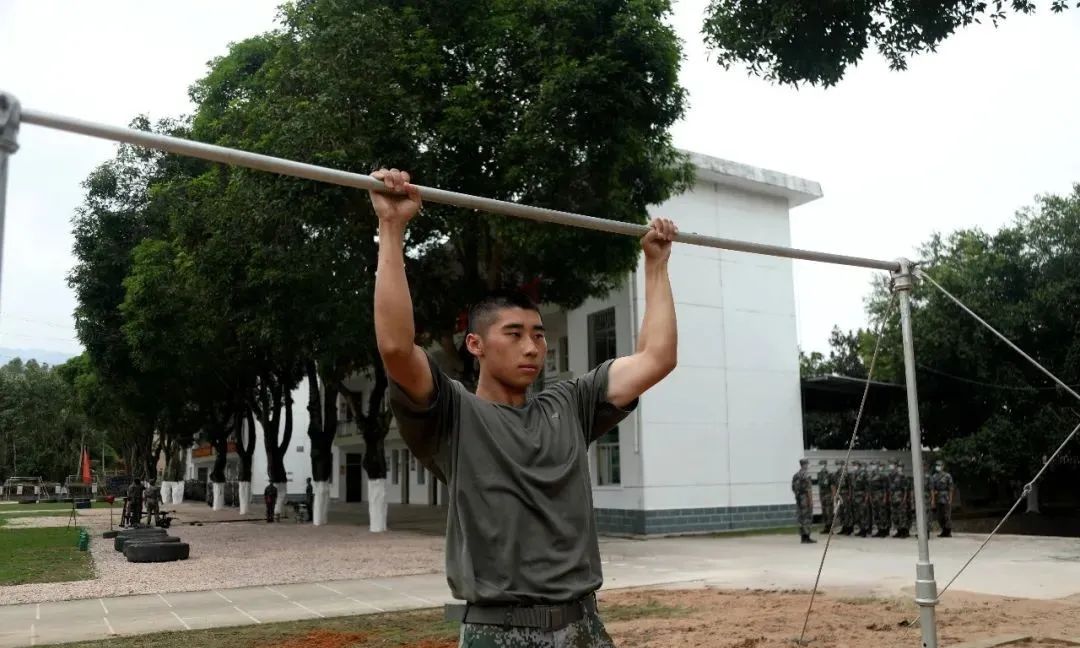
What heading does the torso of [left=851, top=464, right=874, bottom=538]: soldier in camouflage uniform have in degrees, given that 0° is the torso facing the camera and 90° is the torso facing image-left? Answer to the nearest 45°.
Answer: approximately 0°

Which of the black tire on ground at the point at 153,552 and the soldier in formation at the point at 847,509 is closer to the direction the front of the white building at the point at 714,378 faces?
the black tire on ground

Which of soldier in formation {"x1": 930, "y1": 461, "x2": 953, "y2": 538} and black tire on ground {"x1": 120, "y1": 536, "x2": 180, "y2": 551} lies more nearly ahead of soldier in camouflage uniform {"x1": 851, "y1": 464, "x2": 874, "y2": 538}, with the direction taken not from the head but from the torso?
the black tire on ground

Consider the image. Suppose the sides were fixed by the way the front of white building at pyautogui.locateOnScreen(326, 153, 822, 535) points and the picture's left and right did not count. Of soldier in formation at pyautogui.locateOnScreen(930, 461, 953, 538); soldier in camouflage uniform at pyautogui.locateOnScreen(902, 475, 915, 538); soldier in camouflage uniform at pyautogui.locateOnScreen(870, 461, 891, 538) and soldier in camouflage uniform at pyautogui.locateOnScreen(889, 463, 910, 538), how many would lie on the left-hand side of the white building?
4

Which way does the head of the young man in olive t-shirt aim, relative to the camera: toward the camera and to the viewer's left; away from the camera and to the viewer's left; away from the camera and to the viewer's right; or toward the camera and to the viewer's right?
toward the camera and to the viewer's right

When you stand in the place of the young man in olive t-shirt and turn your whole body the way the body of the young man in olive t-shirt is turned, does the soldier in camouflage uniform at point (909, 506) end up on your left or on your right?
on your left

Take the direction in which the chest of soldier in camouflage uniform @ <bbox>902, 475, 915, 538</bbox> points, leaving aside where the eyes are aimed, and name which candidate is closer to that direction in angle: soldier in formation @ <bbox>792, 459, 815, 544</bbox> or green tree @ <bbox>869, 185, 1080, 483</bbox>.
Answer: the soldier in formation

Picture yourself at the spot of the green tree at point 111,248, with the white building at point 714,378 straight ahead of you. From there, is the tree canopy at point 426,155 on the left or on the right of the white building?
right

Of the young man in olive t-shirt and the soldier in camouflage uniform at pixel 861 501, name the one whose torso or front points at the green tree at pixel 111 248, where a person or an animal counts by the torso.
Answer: the soldier in camouflage uniform

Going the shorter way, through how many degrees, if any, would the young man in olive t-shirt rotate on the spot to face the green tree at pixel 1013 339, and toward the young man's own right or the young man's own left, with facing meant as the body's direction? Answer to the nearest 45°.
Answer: approximately 90° to the young man's own left
